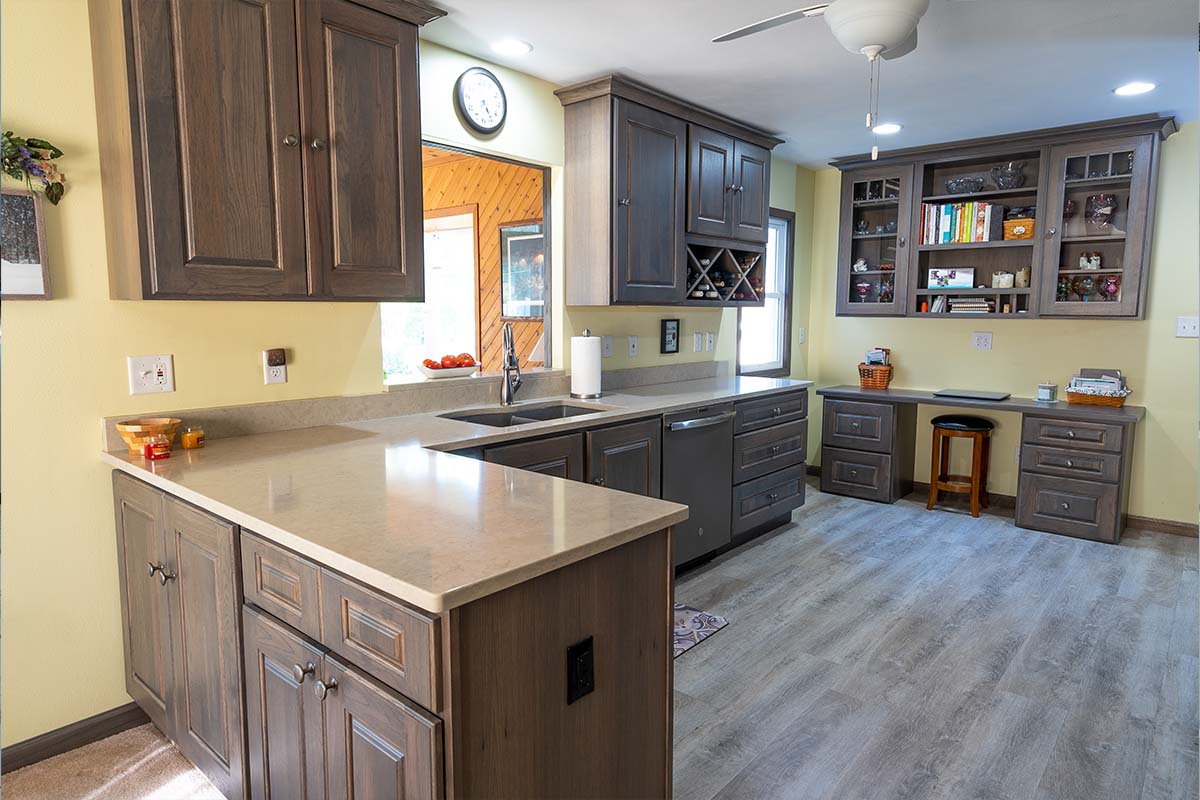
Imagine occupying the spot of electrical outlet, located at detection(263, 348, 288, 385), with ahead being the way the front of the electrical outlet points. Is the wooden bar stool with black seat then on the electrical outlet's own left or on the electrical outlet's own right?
on the electrical outlet's own left

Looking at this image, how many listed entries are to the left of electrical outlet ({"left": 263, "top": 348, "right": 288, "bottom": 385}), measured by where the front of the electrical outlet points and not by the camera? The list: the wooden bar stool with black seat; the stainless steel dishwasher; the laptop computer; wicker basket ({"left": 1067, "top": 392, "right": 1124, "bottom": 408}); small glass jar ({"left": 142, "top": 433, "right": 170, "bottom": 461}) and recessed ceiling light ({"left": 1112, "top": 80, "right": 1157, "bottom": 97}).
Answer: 5

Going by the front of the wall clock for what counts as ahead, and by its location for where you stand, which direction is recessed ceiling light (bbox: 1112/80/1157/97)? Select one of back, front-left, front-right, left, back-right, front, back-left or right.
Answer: front-left

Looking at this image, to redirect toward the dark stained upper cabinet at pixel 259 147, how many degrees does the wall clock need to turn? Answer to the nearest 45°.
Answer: approximately 90° to its right

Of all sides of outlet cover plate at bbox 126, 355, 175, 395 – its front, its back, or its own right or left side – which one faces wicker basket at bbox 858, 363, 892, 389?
left

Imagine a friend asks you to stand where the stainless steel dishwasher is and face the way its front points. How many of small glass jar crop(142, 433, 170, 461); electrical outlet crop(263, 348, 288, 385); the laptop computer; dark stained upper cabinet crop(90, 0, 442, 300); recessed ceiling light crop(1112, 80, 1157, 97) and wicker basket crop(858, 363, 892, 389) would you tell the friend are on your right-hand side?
3

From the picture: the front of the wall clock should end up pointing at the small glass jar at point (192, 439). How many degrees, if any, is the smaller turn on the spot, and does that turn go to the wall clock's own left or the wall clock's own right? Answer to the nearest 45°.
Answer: approximately 90° to the wall clock's own right

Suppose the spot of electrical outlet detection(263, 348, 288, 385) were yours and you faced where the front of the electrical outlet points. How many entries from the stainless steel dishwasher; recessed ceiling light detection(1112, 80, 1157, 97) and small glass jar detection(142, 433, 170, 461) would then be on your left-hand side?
2

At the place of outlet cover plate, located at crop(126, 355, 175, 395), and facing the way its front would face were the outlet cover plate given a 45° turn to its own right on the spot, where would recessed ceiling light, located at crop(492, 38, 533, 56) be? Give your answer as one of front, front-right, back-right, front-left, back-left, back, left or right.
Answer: back-left

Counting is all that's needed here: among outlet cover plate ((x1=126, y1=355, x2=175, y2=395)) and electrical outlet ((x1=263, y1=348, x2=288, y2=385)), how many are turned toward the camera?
2

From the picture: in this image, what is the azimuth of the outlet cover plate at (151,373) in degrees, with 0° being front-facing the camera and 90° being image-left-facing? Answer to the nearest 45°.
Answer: approximately 0°
